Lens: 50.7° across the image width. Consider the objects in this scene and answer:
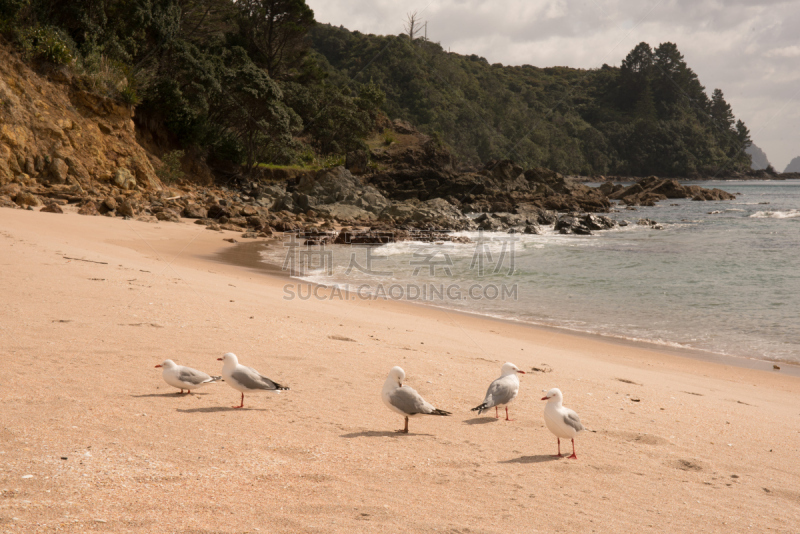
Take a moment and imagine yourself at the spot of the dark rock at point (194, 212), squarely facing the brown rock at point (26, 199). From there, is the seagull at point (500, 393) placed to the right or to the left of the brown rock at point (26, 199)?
left

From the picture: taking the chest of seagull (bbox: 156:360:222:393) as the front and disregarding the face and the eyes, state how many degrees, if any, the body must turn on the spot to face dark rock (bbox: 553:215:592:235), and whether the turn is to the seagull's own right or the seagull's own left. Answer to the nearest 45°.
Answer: approximately 135° to the seagull's own right

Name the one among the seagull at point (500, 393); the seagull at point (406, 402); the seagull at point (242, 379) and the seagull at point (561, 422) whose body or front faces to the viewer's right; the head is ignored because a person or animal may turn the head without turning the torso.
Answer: the seagull at point (500, 393)

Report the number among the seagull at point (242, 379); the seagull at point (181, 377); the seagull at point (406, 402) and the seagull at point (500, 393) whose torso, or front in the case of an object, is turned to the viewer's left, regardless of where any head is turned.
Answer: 3

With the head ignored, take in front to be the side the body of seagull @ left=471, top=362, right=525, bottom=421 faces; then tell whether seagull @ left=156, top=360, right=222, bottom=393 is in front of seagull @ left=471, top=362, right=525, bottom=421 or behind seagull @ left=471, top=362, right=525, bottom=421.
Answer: behind

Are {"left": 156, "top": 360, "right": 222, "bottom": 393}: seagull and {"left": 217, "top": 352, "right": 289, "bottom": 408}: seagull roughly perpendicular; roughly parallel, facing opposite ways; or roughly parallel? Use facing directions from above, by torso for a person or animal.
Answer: roughly parallel

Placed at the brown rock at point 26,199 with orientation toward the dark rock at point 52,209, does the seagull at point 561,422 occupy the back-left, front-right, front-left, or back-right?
front-right

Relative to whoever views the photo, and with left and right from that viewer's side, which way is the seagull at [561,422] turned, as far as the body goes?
facing the viewer and to the left of the viewer

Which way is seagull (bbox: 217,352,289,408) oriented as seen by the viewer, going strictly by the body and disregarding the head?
to the viewer's left

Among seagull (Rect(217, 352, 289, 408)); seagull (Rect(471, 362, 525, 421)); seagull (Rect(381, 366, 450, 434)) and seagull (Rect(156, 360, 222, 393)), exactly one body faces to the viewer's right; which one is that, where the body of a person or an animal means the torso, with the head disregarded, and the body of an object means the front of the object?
seagull (Rect(471, 362, 525, 421))

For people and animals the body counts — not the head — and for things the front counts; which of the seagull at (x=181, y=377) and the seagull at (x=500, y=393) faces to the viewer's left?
the seagull at (x=181, y=377)

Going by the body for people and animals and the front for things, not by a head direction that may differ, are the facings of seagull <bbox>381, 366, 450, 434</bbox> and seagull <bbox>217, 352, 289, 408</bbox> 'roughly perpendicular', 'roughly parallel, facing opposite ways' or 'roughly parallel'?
roughly parallel

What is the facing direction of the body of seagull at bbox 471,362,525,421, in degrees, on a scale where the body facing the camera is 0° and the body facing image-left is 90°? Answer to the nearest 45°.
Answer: approximately 270°

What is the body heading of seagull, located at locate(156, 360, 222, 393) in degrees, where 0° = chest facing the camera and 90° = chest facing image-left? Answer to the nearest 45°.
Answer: approximately 90°

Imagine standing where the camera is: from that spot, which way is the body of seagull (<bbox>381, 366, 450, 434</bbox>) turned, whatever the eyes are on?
to the viewer's left
